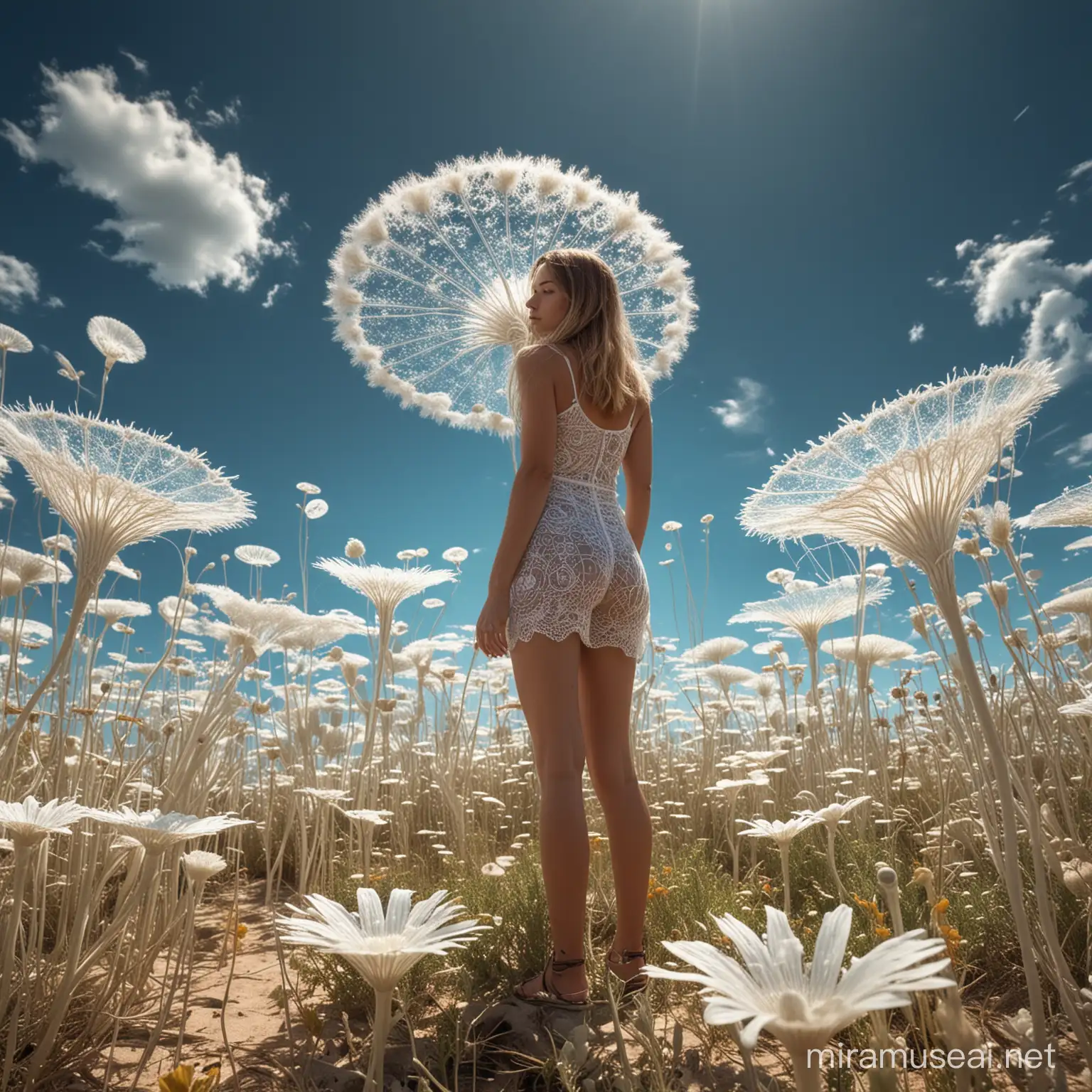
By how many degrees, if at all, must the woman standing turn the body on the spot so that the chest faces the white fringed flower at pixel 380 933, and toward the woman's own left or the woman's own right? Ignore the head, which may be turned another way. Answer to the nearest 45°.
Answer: approximately 135° to the woman's own left

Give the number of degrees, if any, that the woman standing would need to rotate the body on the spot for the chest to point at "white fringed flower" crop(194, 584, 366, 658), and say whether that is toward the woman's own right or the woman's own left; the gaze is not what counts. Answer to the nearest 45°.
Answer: approximately 45° to the woman's own left

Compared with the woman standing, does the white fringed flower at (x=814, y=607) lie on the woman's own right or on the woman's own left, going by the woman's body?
on the woman's own right

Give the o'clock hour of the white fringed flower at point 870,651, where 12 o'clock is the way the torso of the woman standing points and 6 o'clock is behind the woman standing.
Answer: The white fringed flower is roughly at 3 o'clock from the woman standing.

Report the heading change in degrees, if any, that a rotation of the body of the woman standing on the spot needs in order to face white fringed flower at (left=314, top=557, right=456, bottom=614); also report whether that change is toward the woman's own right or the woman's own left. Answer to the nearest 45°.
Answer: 0° — they already face it

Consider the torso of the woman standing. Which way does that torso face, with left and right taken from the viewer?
facing away from the viewer and to the left of the viewer

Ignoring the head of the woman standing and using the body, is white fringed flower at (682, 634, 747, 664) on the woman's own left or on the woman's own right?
on the woman's own right

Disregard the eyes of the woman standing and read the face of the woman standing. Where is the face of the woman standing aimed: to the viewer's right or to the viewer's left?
to the viewer's left
